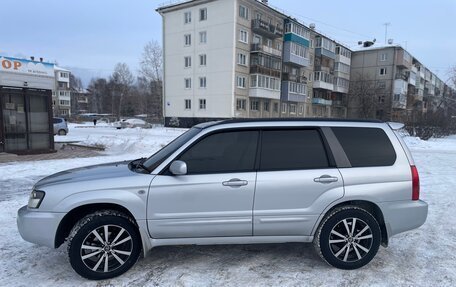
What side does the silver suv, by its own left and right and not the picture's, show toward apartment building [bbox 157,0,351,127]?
right

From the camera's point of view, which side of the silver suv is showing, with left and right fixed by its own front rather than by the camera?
left
